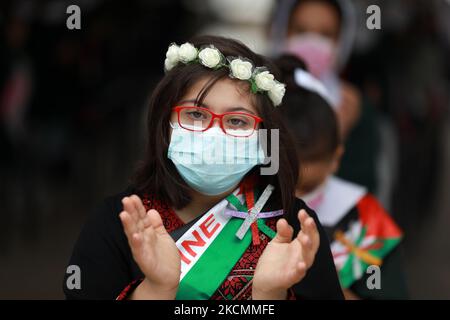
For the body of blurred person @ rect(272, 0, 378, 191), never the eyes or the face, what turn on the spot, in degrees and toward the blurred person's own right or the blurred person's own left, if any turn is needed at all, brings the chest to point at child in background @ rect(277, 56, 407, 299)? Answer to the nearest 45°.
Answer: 0° — they already face them

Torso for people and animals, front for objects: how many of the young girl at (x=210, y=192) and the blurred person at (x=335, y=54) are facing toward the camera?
2

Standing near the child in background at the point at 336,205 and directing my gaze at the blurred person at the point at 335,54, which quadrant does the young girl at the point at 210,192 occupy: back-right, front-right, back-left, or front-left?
back-left

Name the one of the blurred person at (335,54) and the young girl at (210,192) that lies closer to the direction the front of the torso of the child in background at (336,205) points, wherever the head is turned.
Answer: the young girl

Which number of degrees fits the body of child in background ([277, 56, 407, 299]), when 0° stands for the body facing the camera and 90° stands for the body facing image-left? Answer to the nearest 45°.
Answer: approximately 45°

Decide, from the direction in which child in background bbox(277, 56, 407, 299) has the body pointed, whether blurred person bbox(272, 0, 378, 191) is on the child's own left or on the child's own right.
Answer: on the child's own right

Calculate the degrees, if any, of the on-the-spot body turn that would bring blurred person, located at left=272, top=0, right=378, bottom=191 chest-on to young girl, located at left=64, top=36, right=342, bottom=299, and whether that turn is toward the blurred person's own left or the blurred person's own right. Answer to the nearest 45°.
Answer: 0° — they already face them

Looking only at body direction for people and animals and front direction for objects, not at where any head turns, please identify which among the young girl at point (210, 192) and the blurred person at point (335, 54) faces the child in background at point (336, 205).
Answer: the blurred person
